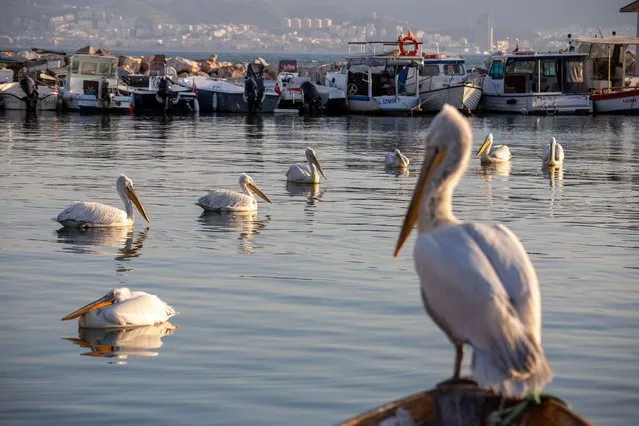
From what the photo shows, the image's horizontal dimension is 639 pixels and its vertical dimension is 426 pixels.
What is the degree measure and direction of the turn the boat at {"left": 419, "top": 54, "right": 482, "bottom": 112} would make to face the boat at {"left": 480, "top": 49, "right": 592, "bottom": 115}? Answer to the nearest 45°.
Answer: approximately 90° to its left

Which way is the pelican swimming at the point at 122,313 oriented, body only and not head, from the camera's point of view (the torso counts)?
to the viewer's left

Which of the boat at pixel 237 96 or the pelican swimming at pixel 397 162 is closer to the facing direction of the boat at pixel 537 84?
the boat

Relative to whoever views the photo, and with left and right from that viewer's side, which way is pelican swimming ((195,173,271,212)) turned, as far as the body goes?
facing to the right of the viewer

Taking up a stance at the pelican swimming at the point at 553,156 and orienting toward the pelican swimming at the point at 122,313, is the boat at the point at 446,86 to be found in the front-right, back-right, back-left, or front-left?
back-right

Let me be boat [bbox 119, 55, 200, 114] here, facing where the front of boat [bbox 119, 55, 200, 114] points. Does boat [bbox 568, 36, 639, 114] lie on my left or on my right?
on my right

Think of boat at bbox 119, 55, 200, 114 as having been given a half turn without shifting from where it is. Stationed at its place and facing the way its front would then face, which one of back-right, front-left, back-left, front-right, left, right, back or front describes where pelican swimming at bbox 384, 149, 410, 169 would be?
front

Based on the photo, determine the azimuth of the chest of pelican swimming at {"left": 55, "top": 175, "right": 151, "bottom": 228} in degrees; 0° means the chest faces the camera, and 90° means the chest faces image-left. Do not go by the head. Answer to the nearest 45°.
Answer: approximately 270°

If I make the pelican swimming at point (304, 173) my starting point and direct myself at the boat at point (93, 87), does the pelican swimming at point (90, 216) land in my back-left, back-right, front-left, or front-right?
back-left

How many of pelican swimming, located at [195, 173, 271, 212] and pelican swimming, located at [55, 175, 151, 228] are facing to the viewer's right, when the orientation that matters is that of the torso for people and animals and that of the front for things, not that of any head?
2

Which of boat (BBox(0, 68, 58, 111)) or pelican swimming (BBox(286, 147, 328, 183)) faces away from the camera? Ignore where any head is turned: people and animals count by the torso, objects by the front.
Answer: the boat

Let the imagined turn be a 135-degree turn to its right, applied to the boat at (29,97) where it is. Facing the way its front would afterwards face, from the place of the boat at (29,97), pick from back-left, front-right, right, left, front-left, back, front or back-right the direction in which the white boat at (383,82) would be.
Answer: front-left

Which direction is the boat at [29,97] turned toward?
away from the camera
